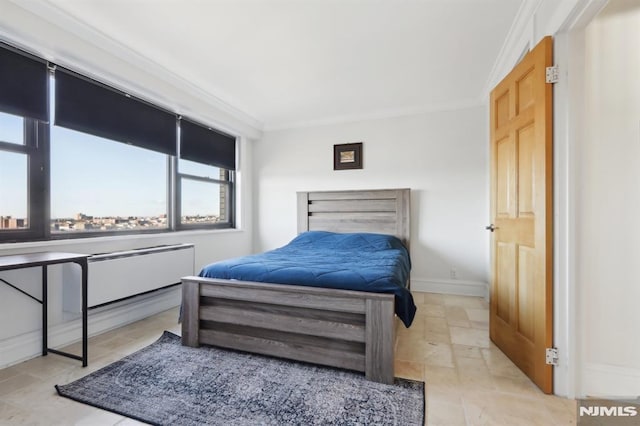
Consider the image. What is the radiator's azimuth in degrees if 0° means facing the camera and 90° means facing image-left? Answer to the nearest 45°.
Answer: approximately 315°

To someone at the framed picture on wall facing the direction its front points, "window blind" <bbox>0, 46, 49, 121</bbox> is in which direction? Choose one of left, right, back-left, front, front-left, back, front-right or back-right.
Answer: front-right

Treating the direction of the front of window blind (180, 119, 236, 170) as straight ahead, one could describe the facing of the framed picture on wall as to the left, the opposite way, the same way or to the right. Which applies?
to the right

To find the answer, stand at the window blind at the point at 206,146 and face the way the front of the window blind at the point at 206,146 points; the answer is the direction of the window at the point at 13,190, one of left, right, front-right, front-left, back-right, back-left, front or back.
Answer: right

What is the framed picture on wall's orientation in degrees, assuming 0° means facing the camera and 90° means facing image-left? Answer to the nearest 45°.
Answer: approximately 0°

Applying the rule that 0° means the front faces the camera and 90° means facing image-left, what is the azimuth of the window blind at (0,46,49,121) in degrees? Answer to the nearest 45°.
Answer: approximately 315°

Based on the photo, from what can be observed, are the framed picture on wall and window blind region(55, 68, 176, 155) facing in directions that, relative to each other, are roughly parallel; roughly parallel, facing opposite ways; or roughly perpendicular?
roughly perpendicular

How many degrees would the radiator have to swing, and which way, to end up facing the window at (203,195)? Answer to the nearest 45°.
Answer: approximately 90° to its left

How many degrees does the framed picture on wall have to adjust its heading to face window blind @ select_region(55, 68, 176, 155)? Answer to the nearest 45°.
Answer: approximately 45° to its right

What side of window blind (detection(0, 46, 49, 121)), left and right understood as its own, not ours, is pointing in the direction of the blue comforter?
front

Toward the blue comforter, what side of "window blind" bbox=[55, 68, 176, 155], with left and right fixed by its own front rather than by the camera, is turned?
front

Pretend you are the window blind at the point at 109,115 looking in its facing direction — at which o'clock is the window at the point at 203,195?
The window is roughly at 9 o'clock from the window blind.

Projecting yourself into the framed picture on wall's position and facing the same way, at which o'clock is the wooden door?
The wooden door is roughly at 11 o'clock from the framed picture on wall.
